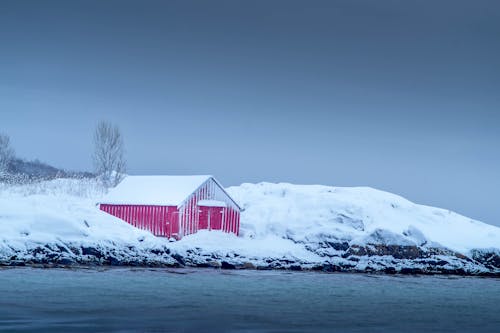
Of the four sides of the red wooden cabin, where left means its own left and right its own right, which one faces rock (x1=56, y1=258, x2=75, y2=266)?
right

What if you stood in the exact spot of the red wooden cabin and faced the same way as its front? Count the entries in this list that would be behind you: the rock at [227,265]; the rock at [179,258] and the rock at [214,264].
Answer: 0

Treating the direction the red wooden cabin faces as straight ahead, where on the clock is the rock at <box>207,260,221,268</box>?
The rock is roughly at 1 o'clock from the red wooden cabin.

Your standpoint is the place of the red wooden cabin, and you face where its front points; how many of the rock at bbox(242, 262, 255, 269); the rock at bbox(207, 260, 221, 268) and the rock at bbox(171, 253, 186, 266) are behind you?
0

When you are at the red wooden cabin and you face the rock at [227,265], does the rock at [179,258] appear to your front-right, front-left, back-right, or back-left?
front-right

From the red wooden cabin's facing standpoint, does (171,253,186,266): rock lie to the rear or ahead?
ahead

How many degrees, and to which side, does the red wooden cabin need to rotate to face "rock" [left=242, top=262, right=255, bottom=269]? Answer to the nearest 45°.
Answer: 0° — it already faces it

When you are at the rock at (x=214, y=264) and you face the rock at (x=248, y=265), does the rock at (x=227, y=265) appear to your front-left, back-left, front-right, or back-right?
front-right

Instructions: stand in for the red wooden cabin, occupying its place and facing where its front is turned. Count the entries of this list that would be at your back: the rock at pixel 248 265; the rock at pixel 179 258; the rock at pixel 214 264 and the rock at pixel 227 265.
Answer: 0

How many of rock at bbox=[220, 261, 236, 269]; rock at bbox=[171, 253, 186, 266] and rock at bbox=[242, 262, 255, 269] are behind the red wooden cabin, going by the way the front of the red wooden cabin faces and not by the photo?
0
